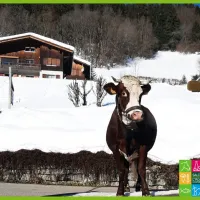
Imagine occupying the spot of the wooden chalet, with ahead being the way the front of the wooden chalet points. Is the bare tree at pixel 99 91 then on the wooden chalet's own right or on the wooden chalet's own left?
on the wooden chalet's own left

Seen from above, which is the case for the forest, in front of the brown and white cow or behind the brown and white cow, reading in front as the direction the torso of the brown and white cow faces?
behind

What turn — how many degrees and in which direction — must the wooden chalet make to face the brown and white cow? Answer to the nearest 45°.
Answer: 0° — it already faces it

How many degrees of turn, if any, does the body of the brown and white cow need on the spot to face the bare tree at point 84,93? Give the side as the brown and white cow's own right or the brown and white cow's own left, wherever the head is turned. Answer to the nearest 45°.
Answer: approximately 180°

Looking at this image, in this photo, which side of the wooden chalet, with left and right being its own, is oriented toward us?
front

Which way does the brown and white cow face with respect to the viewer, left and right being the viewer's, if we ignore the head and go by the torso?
facing the viewer

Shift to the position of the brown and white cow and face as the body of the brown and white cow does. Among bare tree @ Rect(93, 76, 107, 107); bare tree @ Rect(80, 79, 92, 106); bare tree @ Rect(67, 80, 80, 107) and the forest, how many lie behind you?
4

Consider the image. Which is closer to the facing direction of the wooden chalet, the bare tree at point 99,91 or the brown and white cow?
the brown and white cow

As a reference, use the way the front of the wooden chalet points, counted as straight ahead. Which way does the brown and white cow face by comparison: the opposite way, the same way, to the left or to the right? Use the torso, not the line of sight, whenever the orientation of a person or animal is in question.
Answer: the same way

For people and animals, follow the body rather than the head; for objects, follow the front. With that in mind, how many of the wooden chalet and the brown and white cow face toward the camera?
2

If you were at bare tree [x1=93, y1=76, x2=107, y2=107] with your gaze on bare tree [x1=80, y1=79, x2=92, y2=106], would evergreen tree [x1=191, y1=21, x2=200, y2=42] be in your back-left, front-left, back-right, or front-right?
back-right

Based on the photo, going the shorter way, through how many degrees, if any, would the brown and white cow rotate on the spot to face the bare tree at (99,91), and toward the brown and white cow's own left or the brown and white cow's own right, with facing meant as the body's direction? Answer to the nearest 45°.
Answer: approximately 180°

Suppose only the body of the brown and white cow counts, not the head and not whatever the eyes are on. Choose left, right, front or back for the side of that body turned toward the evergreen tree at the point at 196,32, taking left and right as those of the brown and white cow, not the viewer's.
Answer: back
